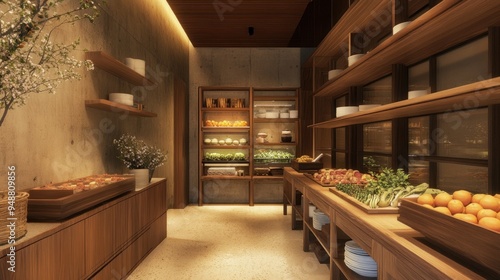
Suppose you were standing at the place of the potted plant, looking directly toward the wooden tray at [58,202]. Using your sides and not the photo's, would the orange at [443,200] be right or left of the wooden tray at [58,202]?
left

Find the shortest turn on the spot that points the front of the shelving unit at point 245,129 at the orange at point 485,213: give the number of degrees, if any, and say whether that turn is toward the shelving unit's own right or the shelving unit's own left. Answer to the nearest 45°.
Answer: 0° — it already faces it

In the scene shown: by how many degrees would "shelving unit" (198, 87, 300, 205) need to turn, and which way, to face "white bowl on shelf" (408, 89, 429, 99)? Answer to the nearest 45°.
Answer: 0° — it already faces it

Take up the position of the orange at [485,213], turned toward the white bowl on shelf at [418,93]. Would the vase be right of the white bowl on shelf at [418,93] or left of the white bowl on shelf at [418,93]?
left

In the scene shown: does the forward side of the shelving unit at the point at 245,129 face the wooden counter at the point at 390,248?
yes

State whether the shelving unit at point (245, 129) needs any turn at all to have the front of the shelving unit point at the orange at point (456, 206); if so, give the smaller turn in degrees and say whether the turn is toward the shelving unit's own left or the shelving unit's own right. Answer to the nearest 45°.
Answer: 0° — it already faces it

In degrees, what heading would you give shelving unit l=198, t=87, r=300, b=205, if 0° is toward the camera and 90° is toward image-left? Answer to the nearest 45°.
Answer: approximately 0°

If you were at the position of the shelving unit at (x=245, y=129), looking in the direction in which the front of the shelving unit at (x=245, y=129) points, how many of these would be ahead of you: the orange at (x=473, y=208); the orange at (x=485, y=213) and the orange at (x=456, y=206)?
3
